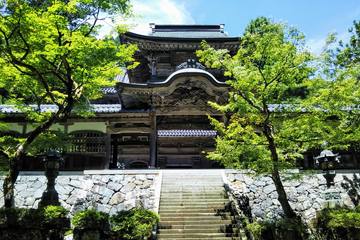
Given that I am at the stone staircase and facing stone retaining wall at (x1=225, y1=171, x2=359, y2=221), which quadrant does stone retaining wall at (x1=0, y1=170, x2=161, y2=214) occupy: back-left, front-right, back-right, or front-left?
back-left

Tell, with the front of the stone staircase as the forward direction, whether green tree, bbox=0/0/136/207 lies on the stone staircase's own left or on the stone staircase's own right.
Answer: on the stone staircase's own right

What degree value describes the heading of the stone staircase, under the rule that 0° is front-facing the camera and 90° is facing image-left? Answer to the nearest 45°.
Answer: approximately 0°

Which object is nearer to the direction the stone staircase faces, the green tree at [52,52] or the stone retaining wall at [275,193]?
the green tree

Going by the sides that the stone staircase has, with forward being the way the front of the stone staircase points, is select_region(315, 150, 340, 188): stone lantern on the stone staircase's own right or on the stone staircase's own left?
on the stone staircase's own left

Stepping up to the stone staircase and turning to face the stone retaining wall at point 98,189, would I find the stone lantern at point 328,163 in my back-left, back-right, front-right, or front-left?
back-right

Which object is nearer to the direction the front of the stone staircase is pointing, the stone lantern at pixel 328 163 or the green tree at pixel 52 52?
the green tree

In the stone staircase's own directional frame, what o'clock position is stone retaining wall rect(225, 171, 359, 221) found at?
The stone retaining wall is roughly at 8 o'clock from the stone staircase.

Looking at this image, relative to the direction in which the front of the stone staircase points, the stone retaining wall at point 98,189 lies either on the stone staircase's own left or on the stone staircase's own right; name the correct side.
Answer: on the stone staircase's own right
